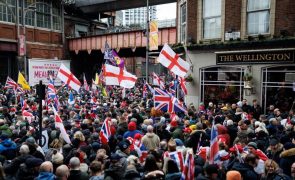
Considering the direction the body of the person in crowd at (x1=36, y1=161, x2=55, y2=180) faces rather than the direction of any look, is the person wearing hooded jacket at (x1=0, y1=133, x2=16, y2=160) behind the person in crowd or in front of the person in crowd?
in front

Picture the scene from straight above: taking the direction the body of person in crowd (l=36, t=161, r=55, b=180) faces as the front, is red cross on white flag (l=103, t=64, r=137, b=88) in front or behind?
in front

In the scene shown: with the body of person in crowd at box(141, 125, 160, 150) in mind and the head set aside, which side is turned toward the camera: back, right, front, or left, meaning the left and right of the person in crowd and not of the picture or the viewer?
back

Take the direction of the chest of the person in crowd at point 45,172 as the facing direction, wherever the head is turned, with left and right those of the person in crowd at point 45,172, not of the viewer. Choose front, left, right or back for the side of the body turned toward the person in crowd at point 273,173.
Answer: right

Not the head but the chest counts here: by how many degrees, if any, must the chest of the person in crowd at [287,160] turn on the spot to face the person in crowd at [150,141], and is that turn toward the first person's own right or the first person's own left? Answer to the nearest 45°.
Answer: approximately 90° to the first person's own left

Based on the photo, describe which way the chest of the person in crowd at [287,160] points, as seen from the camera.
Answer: away from the camera

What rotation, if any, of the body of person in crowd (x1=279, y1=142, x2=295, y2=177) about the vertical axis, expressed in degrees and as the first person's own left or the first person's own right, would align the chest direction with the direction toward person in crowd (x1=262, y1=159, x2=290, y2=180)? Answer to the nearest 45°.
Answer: approximately 180°

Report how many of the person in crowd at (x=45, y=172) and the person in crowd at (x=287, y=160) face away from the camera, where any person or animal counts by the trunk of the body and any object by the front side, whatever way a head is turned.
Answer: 2

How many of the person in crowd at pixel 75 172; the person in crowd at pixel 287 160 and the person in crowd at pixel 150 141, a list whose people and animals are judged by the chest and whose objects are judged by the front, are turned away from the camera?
3

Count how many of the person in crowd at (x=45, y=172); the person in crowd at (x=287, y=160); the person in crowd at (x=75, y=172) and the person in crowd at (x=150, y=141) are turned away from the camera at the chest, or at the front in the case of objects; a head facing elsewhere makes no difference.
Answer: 4

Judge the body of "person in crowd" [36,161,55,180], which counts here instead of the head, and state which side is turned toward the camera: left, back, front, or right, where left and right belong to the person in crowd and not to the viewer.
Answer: back

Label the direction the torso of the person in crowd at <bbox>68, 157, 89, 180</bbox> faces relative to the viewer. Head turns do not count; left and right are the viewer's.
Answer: facing away from the viewer
